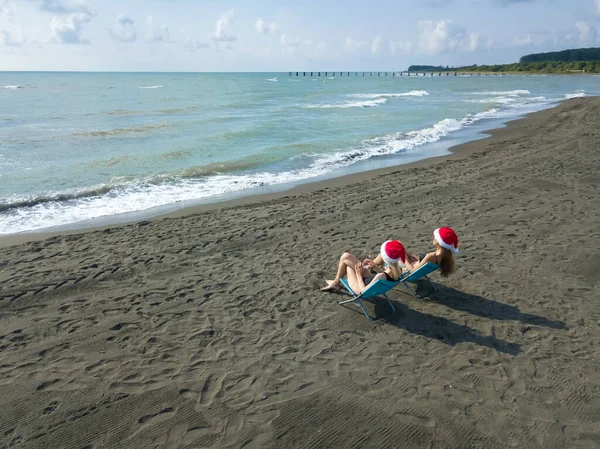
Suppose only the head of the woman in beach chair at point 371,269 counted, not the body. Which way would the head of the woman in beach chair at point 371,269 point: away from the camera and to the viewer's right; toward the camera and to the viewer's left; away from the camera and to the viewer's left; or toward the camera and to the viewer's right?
away from the camera and to the viewer's left

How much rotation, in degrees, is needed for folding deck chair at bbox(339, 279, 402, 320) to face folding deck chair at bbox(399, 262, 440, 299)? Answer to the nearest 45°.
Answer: approximately 90° to its right

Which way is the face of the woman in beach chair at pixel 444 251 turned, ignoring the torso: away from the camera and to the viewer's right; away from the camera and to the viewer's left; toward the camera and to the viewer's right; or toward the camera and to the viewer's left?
away from the camera and to the viewer's left

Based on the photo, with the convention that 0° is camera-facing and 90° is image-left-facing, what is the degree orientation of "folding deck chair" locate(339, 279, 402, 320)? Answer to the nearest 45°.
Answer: approximately 135°

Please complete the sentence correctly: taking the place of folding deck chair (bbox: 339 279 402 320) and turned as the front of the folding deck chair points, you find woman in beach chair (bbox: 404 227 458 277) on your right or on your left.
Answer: on your right
